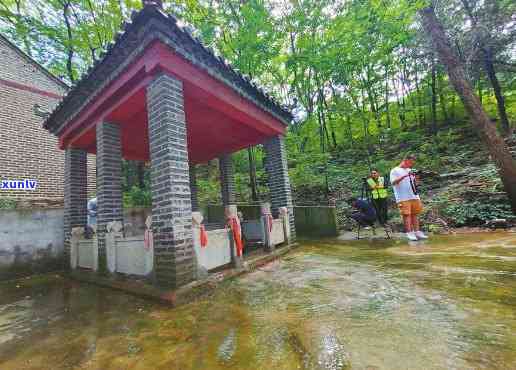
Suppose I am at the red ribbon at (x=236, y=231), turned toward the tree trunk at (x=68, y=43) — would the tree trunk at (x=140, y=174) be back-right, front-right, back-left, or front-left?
front-right

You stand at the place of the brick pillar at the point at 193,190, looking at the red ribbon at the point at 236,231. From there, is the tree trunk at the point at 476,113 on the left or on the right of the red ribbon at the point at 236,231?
left

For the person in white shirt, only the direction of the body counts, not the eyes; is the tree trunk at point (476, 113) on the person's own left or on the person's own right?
on the person's own left

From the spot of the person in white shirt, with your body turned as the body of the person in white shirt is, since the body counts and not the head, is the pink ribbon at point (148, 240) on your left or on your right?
on your right

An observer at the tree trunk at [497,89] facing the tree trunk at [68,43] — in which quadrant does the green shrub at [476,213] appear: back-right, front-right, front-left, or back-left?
front-left

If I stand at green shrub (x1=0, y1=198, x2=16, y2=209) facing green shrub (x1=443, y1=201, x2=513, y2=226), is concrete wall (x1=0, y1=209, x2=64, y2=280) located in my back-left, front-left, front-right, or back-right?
front-right

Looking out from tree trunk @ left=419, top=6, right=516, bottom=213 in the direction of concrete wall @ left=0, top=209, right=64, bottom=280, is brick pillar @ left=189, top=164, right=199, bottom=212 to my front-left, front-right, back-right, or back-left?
front-right

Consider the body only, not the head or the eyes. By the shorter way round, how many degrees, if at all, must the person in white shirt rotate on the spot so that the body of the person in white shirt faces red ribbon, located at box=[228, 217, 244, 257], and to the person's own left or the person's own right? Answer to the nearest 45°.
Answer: approximately 90° to the person's own right

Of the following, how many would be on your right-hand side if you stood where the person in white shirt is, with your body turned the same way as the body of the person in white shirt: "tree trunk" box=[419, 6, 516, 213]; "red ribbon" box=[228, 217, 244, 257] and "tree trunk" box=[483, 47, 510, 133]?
1

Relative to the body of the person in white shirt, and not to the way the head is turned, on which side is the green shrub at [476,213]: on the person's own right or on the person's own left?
on the person's own left
